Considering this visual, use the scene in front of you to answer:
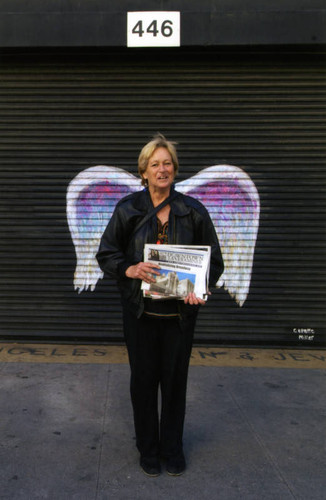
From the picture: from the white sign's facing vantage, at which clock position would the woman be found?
The woman is roughly at 12 o'clock from the white sign.

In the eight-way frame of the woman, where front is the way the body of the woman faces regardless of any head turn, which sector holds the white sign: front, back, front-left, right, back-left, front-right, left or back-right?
back

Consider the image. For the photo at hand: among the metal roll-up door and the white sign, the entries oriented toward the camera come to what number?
2

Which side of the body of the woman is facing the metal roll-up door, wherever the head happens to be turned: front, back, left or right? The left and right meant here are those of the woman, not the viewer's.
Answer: back

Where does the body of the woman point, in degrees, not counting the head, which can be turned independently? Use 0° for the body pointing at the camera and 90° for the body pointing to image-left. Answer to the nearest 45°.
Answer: approximately 0°

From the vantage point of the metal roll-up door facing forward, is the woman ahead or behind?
ahead
